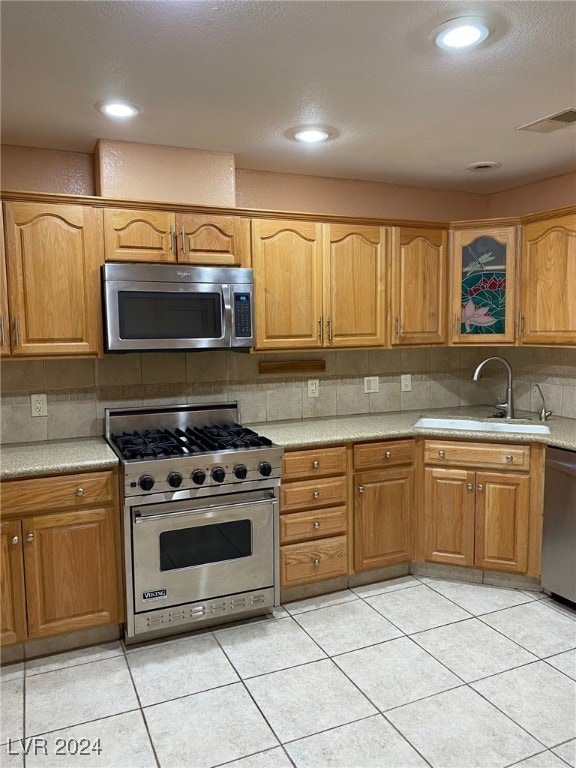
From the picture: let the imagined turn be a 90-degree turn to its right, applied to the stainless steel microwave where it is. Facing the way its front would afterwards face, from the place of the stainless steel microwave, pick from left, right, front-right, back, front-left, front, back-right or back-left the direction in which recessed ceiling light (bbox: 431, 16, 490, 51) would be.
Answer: back-left

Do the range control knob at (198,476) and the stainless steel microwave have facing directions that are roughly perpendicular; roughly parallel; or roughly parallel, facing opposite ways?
roughly parallel

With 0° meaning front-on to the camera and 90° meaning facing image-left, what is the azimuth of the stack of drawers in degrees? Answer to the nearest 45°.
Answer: approximately 315°

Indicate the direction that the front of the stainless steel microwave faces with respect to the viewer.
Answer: facing the viewer

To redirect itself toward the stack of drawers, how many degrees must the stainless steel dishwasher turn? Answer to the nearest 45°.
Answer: approximately 45° to its right

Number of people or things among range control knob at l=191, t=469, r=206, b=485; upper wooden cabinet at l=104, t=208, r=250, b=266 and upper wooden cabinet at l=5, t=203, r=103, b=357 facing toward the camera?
3

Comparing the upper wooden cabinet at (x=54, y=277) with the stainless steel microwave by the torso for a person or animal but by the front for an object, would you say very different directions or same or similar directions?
same or similar directions

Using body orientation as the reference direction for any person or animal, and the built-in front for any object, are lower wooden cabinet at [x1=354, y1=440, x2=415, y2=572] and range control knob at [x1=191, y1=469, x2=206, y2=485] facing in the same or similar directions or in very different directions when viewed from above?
same or similar directions

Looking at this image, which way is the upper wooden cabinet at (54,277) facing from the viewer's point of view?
toward the camera

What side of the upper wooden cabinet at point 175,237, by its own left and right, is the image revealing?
front

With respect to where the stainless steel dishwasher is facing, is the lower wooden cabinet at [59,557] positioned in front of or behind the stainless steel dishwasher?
in front

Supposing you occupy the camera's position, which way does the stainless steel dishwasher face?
facing the viewer and to the left of the viewer

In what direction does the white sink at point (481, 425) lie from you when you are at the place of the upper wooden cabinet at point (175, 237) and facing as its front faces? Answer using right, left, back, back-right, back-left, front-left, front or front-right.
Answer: left

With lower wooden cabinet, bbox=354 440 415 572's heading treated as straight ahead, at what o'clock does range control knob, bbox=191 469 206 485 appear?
The range control knob is roughly at 3 o'clock from the lower wooden cabinet.

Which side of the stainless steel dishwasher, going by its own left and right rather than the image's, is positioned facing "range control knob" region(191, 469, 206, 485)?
front
